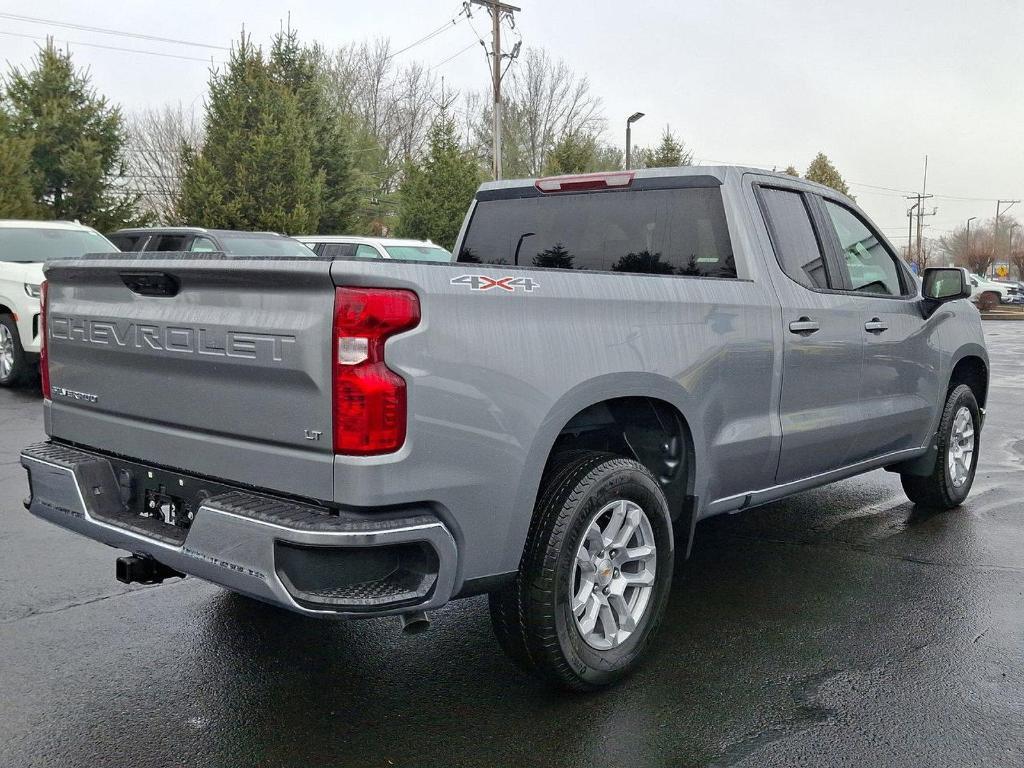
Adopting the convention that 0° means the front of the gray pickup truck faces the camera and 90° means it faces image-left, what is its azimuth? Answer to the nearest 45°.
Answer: approximately 225°

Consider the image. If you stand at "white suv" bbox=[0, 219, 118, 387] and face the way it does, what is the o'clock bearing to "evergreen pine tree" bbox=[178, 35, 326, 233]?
The evergreen pine tree is roughly at 8 o'clock from the white suv.

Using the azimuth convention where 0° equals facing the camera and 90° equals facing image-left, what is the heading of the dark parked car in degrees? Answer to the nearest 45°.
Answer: approximately 315°

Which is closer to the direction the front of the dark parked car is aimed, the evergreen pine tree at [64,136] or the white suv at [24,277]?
the white suv

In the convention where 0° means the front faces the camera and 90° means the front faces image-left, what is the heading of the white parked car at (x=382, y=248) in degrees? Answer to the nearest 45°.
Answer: approximately 315°

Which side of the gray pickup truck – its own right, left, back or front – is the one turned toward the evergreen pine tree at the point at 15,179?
left

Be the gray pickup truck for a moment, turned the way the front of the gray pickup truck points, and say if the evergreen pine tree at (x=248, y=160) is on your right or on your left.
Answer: on your left

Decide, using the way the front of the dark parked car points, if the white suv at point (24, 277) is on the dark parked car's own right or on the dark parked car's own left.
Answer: on the dark parked car's own right

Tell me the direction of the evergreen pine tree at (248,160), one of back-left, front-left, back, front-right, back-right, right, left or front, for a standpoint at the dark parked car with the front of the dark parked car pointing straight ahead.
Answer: back-left
